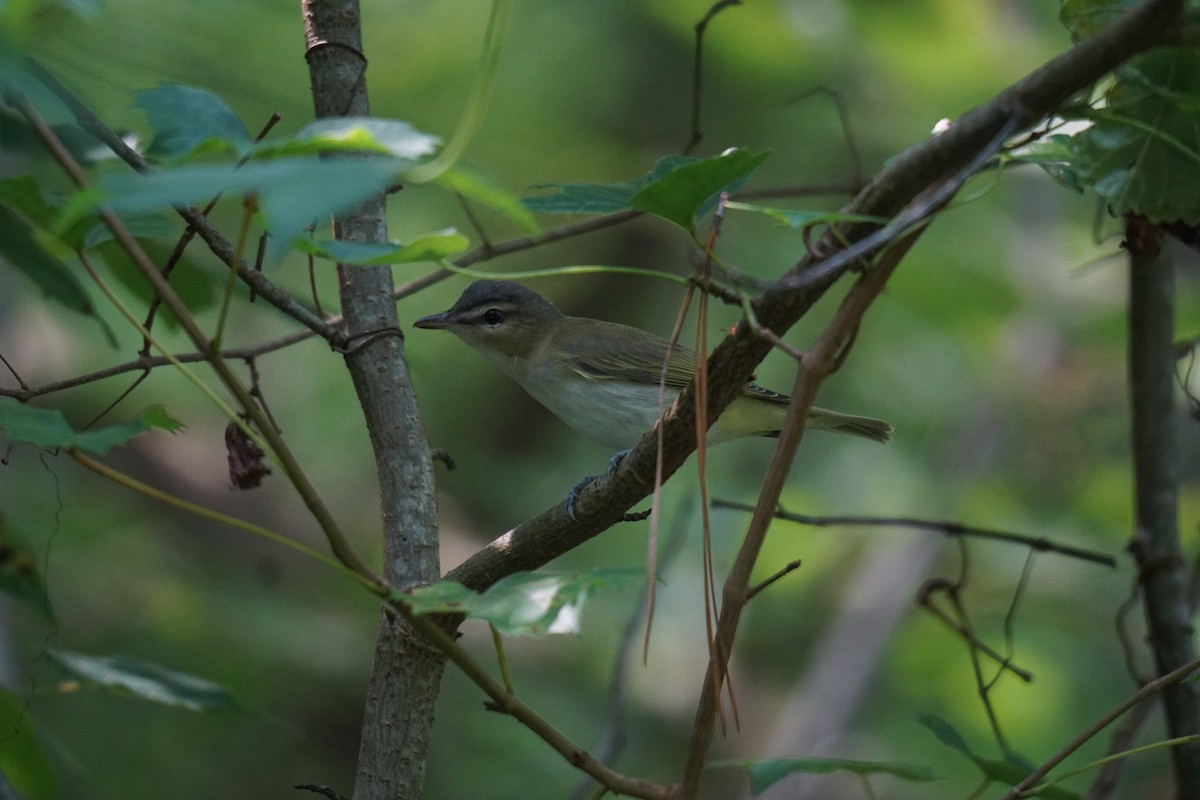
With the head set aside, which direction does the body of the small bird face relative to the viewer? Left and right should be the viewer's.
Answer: facing to the left of the viewer

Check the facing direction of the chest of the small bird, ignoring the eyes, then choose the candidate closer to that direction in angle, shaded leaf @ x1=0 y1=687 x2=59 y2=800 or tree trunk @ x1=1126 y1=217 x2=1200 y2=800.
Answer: the shaded leaf

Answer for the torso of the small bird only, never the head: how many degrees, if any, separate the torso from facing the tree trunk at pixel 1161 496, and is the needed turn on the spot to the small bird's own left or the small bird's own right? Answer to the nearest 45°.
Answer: approximately 135° to the small bird's own left

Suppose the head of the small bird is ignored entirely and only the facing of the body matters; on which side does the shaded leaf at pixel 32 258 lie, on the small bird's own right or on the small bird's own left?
on the small bird's own left
